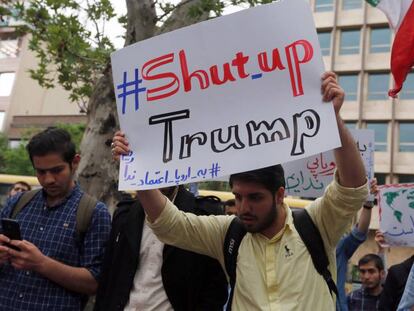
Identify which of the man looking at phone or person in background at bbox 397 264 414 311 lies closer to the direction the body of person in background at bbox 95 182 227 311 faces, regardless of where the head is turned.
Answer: the man looking at phone

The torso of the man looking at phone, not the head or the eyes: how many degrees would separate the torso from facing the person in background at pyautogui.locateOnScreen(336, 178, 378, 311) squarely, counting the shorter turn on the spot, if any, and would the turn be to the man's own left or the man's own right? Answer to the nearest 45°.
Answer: approximately 135° to the man's own left

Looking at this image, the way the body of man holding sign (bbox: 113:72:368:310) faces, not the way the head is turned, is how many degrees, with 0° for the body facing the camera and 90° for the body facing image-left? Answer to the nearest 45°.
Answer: approximately 45°

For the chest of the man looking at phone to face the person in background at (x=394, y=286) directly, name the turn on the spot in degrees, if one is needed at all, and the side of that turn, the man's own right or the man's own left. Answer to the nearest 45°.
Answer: approximately 135° to the man's own left

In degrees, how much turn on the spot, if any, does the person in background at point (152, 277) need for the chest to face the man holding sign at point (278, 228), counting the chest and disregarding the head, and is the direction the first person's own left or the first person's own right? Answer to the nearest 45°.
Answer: approximately 90° to the first person's own left

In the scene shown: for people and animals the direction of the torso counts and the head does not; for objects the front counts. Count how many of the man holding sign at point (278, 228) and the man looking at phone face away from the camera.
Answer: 0

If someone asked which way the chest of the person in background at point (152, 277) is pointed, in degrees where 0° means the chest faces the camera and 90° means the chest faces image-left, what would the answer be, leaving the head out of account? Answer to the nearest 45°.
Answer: approximately 45°

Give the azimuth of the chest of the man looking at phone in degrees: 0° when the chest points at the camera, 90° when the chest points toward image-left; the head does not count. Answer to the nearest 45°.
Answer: approximately 45°

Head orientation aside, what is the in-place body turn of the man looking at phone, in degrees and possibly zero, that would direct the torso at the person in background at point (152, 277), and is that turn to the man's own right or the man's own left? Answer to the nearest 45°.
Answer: approximately 135° to the man's own left

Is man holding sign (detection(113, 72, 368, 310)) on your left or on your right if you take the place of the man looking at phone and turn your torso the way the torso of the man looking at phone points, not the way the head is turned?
on your left
